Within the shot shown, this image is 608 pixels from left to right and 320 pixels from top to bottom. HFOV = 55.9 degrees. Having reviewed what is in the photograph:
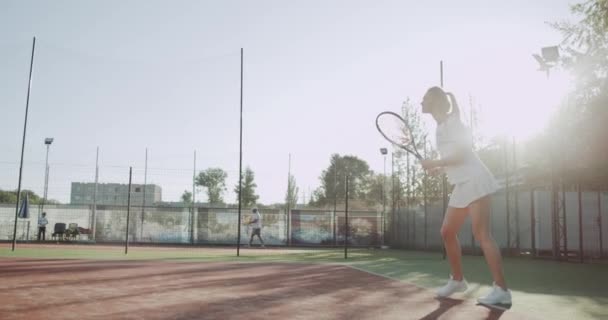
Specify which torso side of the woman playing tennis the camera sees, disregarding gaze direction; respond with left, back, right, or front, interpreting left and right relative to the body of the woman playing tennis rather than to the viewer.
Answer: left

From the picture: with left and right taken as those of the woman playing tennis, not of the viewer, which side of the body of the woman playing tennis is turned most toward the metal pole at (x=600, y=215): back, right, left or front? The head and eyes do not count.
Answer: right

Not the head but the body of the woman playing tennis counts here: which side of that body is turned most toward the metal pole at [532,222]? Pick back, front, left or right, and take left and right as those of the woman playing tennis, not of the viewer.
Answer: right

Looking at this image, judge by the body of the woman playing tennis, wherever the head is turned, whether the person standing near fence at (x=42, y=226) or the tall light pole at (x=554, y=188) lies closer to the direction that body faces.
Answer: the person standing near fence

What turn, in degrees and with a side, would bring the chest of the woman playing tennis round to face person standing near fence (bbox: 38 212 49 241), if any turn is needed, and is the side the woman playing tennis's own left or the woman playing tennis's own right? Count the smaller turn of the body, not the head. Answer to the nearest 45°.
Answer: approximately 45° to the woman playing tennis's own right
